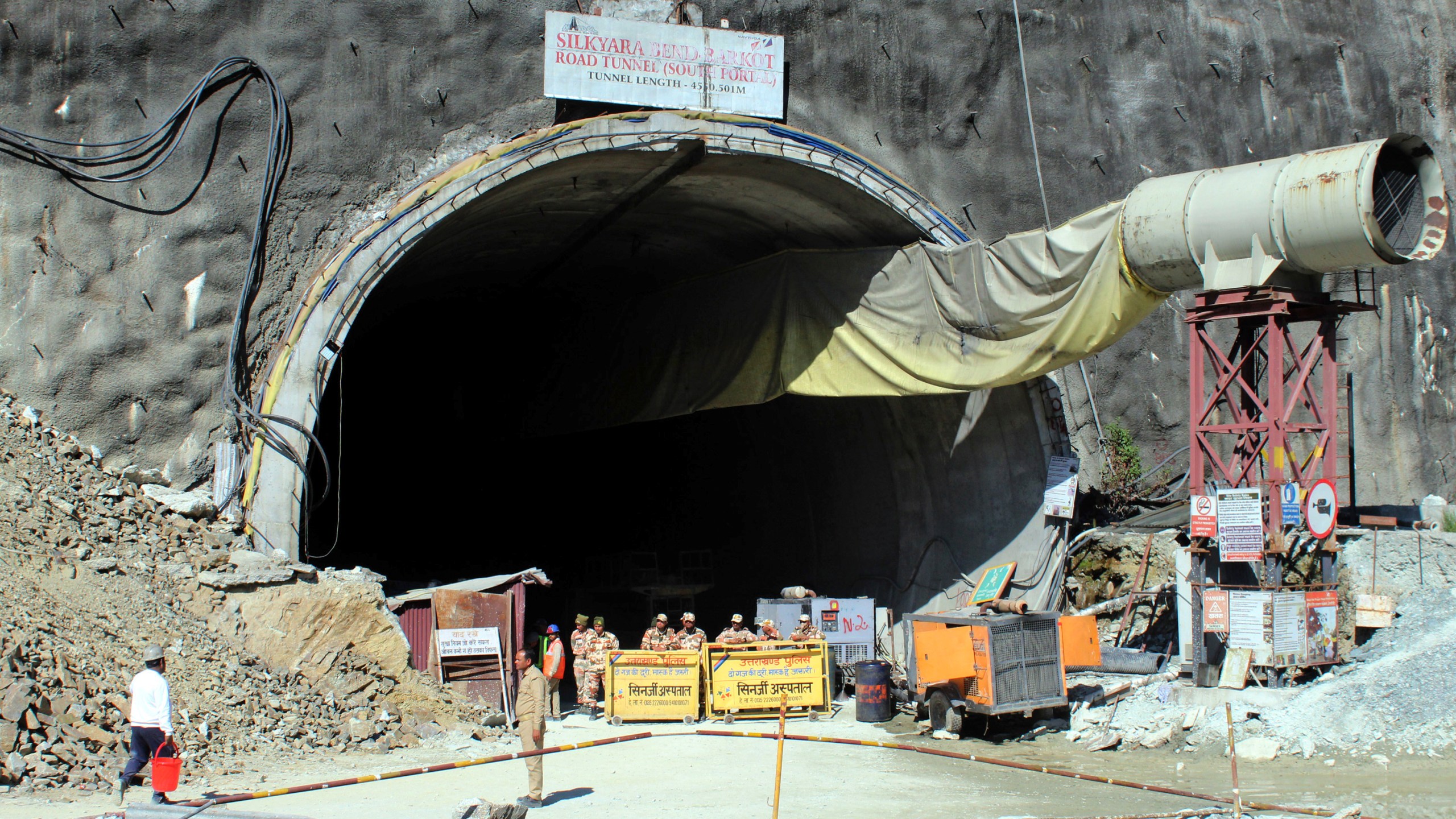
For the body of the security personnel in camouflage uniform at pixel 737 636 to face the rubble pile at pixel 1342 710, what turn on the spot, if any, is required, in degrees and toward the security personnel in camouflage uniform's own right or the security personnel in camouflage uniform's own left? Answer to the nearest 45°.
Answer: approximately 45° to the security personnel in camouflage uniform's own left

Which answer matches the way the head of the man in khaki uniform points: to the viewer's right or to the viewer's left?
to the viewer's left

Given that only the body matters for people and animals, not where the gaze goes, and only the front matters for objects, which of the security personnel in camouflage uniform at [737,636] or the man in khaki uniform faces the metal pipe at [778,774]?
the security personnel in camouflage uniform

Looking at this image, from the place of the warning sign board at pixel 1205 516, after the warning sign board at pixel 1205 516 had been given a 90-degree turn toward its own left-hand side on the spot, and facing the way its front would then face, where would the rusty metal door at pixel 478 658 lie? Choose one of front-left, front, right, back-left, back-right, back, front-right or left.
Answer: back

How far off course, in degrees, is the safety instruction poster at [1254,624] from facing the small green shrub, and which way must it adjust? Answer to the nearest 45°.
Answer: approximately 180°
